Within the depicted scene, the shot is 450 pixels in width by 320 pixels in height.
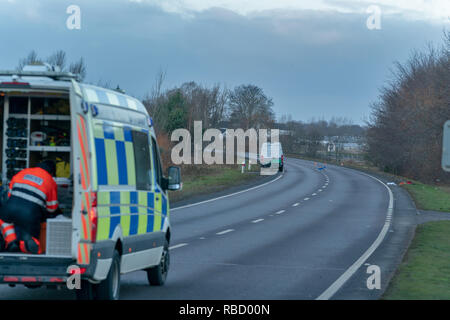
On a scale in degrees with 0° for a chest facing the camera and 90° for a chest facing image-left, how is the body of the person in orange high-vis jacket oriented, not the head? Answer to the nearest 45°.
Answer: approximately 225°

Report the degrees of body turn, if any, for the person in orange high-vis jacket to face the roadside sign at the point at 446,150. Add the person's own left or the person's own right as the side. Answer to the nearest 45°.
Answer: approximately 45° to the person's own right

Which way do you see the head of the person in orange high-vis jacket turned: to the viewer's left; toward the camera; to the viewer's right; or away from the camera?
away from the camera
